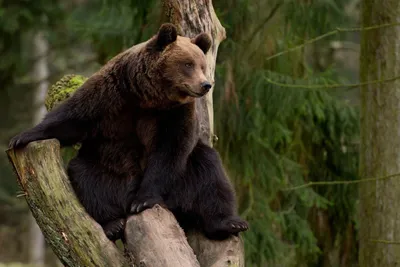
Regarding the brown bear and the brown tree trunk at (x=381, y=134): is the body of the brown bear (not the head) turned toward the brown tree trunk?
no

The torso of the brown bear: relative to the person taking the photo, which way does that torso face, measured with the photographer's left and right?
facing the viewer and to the right of the viewer
